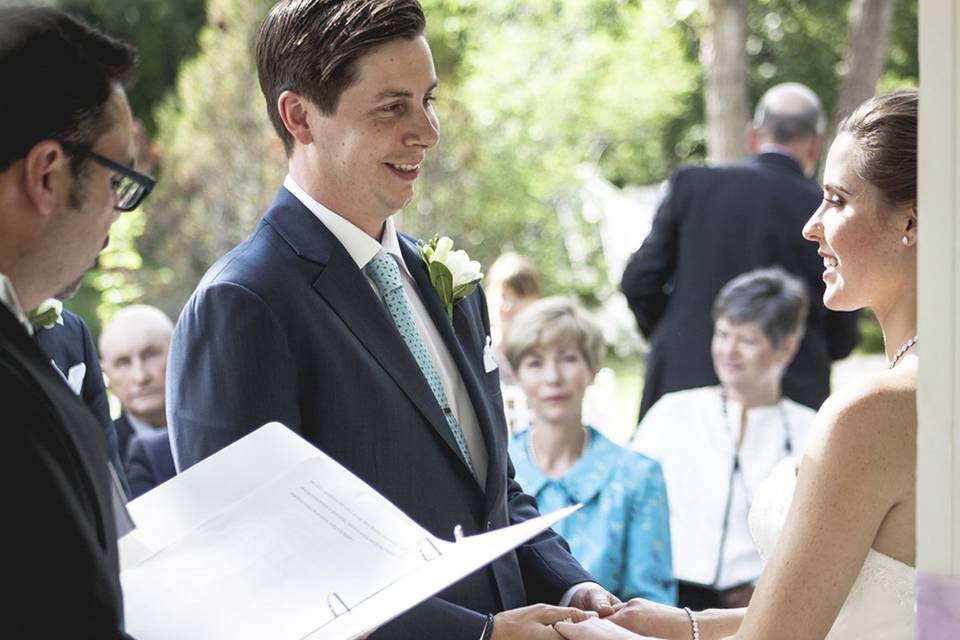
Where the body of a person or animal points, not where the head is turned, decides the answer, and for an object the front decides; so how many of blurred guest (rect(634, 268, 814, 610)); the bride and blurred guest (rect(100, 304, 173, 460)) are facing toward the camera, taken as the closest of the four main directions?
2

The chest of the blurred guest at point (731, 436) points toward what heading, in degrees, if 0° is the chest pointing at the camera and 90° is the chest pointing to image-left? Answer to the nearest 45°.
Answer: approximately 0°

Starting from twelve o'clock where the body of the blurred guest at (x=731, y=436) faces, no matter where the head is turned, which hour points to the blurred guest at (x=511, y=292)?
the blurred guest at (x=511, y=292) is roughly at 5 o'clock from the blurred guest at (x=731, y=436).

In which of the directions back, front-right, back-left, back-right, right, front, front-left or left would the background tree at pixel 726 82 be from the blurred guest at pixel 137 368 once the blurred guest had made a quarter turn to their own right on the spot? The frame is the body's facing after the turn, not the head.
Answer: back-right

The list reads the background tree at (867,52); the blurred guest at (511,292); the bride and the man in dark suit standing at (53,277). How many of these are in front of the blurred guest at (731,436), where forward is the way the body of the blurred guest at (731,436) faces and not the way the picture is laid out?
2

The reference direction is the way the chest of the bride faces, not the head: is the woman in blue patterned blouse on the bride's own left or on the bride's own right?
on the bride's own right

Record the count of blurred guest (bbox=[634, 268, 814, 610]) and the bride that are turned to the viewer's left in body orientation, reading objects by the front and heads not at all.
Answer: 1

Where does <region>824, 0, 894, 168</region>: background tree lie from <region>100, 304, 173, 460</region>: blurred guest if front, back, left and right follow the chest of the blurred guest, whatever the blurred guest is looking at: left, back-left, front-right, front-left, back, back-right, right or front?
back-left

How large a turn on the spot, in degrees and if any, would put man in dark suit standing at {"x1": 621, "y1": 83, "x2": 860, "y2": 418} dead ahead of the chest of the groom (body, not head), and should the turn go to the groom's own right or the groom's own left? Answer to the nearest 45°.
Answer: approximately 90° to the groom's own left

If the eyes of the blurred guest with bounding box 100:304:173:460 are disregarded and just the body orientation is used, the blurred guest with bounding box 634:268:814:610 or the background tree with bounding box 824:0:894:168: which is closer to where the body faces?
the blurred guest

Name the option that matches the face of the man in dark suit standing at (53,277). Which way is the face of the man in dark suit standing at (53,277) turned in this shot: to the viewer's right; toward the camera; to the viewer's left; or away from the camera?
to the viewer's right

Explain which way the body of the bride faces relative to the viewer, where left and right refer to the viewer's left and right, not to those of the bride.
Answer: facing to the left of the viewer

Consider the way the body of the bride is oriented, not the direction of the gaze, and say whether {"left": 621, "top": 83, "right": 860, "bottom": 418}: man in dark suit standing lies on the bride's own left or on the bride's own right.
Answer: on the bride's own right
